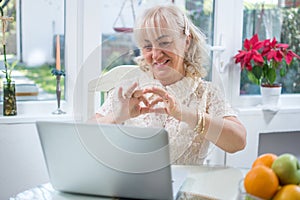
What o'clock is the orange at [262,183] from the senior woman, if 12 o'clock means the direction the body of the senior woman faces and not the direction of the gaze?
The orange is roughly at 10 o'clock from the senior woman.

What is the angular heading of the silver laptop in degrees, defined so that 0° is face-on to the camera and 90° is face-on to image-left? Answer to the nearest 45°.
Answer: approximately 225°

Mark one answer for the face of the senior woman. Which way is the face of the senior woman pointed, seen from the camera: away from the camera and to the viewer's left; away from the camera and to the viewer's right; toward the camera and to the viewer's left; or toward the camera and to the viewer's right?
toward the camera and to the viewer's left

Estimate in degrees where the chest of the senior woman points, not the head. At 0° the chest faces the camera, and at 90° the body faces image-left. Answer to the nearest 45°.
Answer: approximately 45°

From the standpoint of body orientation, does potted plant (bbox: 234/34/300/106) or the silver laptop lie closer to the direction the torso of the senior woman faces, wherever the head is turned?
the silver laptop

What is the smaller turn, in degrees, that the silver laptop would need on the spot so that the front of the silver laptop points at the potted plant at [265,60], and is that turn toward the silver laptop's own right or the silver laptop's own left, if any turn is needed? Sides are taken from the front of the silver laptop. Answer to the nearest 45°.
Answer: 0° — it already faces it

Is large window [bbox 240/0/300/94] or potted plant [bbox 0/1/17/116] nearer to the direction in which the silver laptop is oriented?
the large window

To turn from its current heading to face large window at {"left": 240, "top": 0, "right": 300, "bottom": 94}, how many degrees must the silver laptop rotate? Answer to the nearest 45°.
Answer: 0° — it already faces it

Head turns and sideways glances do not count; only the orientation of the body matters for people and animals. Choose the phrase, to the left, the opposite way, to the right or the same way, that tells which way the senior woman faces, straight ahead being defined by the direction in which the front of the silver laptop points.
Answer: the opposite way
